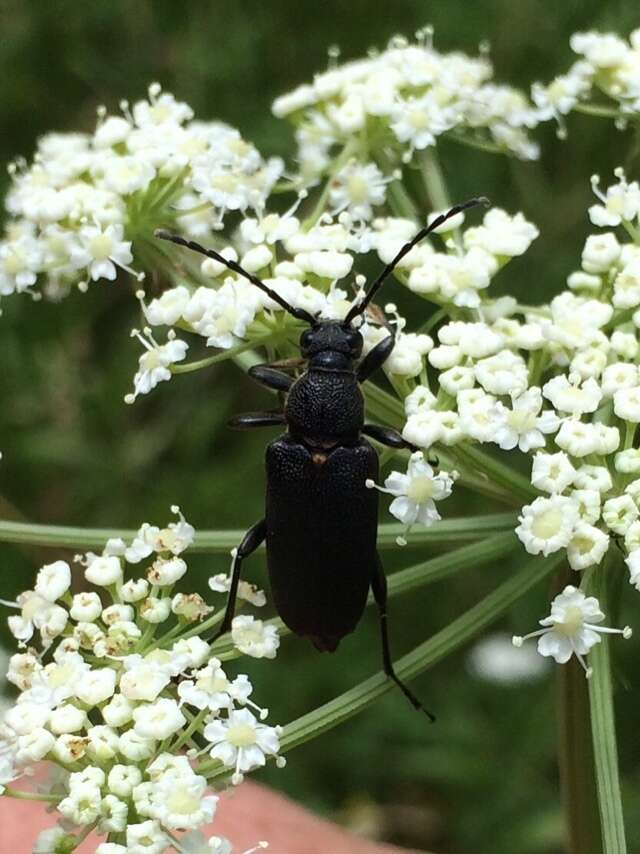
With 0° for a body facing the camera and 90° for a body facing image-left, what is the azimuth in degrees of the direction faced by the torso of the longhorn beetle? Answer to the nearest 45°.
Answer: approximately 180°
